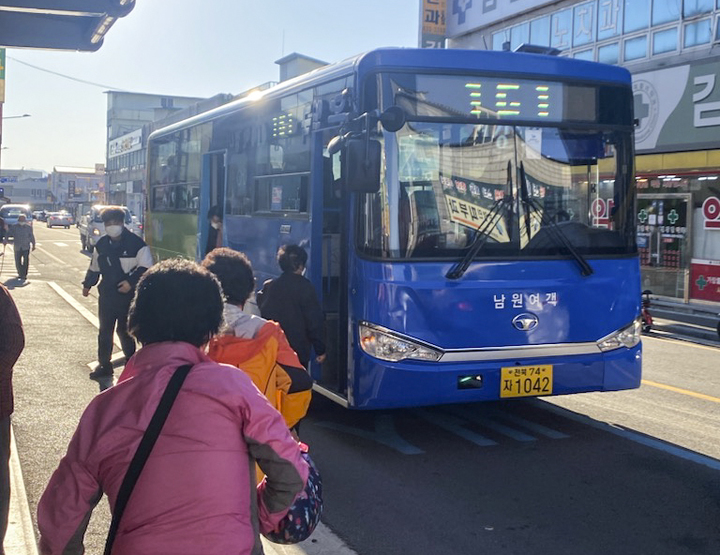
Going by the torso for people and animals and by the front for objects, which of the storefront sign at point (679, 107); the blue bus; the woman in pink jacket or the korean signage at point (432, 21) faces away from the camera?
the woman in pink jacket

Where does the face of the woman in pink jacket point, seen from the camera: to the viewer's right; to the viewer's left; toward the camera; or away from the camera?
away from the camera

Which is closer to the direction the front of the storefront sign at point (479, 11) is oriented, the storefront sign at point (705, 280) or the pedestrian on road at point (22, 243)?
the pedestrian on road

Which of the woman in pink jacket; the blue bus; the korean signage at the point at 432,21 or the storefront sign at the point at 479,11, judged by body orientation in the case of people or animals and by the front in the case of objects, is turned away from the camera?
the woman in pink jacket

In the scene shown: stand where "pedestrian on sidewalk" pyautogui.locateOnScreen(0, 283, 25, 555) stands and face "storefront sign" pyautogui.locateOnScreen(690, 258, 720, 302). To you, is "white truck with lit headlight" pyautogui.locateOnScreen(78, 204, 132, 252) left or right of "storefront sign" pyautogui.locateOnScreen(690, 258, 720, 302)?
left

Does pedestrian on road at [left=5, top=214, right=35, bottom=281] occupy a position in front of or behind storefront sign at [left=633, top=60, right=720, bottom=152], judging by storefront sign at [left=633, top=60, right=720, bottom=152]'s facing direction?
in front

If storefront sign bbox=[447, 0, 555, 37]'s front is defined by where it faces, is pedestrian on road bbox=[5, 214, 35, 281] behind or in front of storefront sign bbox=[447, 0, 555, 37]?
in front

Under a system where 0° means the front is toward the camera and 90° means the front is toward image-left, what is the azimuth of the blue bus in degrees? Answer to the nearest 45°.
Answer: approximately 315°

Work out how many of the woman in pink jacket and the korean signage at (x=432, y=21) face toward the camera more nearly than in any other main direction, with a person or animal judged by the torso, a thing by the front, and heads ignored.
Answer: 1

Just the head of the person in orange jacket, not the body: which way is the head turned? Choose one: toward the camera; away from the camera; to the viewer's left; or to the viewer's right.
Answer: away from the camera
